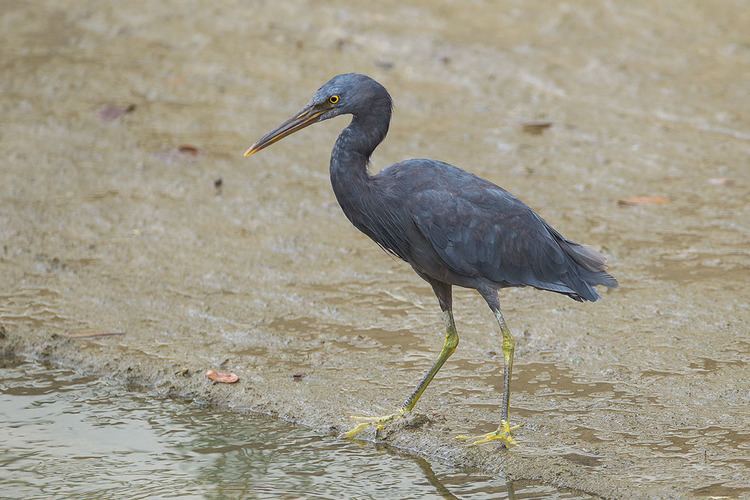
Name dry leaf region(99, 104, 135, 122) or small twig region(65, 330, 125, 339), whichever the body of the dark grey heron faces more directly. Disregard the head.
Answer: the small twig

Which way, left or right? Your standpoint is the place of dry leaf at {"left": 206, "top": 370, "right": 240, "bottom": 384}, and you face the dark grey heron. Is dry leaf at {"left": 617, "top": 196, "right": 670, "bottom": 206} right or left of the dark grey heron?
left

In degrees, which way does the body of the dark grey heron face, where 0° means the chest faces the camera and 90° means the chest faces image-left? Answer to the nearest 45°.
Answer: approximately 90°

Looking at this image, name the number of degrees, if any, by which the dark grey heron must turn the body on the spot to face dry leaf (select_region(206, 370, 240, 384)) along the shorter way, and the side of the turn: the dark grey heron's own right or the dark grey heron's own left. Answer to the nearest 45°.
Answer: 0° — it already faces it

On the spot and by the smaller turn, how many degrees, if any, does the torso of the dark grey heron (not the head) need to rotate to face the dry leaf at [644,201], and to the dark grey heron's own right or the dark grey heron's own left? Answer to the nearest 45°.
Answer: approximately 135° to the dark grey heron's own right

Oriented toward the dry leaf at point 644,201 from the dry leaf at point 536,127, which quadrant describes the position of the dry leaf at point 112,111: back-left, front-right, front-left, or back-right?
back-right
